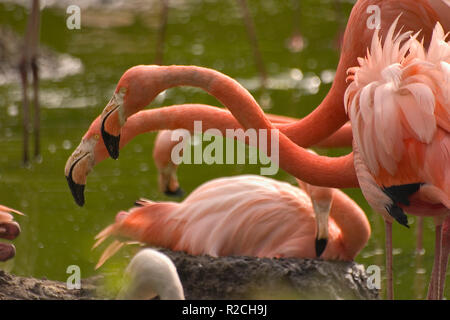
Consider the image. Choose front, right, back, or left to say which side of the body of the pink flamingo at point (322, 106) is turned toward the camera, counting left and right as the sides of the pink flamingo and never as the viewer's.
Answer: left

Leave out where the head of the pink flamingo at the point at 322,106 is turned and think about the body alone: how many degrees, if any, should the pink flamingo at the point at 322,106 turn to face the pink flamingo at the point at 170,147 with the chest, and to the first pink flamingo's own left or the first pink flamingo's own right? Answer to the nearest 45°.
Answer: approximately 45° to the first pink flamingo's own right

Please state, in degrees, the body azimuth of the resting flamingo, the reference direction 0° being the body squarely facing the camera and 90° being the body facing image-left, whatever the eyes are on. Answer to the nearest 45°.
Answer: approximately 270°
